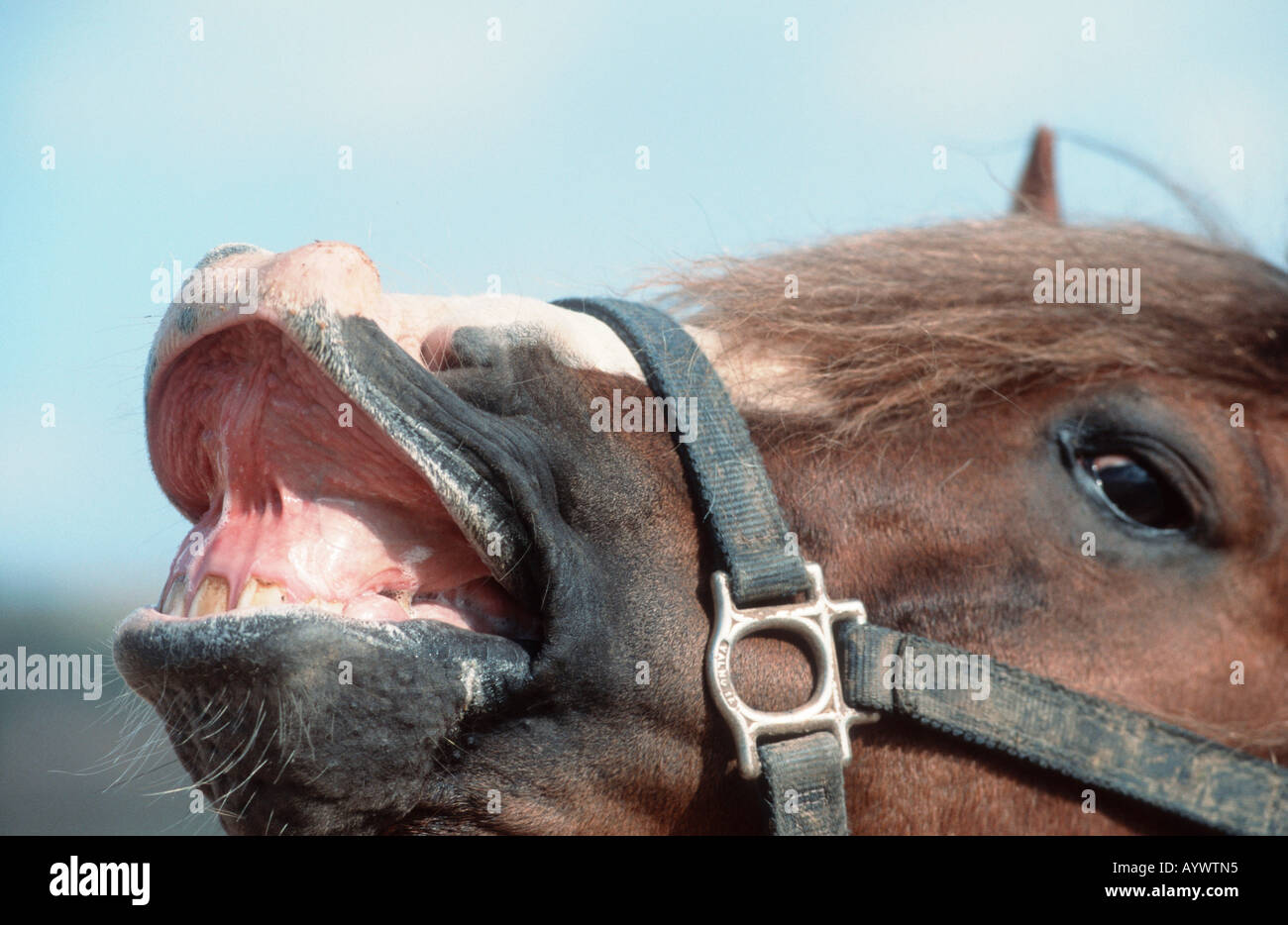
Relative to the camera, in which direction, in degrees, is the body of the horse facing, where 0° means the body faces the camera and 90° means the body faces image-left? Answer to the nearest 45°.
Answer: approximately 90°
